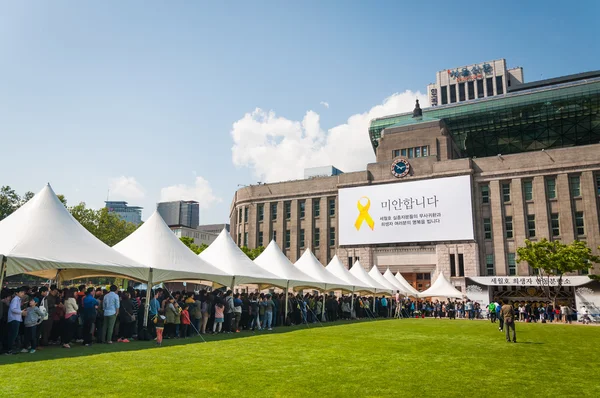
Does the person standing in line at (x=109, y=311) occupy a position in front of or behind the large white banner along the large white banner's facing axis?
in front

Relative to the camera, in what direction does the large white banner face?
facing the viewer and to the left of the viewer

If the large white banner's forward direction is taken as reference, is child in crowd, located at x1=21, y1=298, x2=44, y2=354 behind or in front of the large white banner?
in front

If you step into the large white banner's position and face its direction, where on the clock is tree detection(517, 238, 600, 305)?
The tree is roughly at 9 o'clock from the large white banner.

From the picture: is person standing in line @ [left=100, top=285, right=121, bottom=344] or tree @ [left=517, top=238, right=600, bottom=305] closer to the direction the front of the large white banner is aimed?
the person standing in line

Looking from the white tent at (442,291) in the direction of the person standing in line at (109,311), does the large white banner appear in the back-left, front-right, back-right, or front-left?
back-right

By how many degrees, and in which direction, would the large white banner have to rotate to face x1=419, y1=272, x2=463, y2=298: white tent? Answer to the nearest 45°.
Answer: approximately 45° to its left

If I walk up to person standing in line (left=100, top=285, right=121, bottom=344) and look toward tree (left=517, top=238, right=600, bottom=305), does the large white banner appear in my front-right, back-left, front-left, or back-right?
front-left

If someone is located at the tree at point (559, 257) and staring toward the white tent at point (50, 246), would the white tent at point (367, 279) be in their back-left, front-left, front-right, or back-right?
front-right

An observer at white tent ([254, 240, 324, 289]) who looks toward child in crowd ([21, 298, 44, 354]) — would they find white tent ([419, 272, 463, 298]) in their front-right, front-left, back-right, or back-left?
back-left

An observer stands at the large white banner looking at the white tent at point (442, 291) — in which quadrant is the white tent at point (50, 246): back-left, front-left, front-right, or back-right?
front-right
